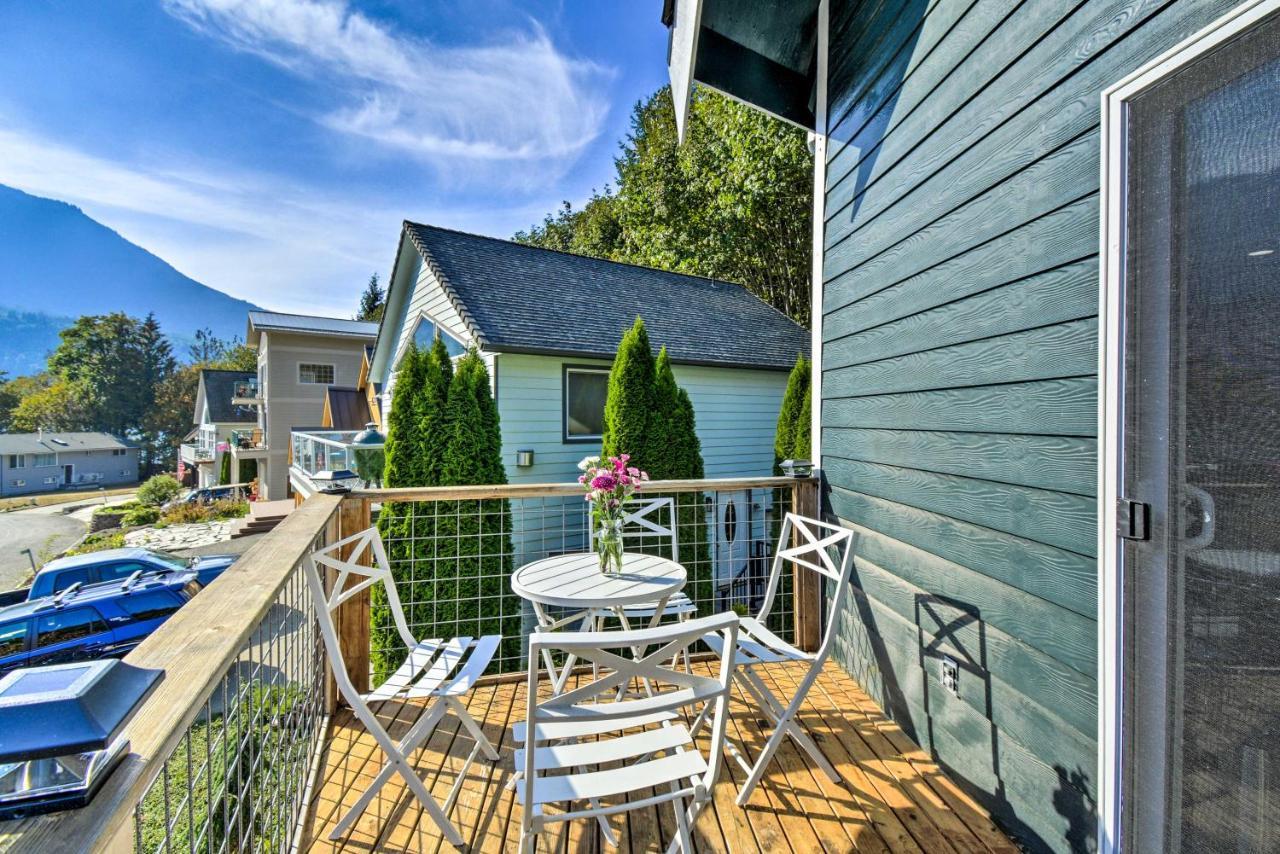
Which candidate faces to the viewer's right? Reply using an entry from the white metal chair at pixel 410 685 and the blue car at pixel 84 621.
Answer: the white metal chair

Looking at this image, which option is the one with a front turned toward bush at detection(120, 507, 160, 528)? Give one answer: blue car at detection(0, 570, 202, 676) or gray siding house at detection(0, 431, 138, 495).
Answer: the gray siding house

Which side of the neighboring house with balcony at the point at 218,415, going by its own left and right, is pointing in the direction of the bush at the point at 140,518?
left

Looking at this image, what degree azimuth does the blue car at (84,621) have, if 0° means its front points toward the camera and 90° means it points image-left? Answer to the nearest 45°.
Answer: approximately 45°

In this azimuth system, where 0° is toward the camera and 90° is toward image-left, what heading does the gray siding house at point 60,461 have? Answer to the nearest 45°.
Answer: approximately 0°

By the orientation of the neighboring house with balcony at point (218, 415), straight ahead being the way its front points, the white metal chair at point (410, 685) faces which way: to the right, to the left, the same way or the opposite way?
the opposite way

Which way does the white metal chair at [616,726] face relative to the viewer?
away from the camera

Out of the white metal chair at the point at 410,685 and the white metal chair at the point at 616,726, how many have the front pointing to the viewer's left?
0

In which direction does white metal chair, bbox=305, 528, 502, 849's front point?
to the viewer's right
